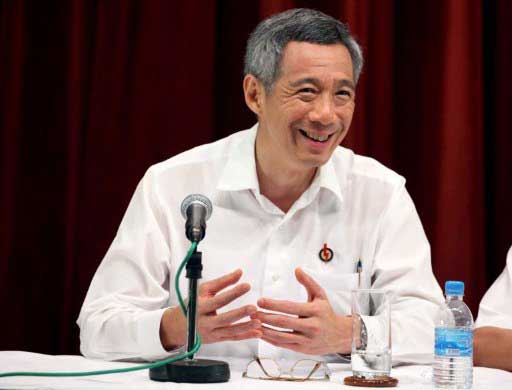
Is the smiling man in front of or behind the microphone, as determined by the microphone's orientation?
in front

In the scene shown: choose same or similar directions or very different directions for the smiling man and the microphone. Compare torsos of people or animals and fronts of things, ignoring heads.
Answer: very different directions

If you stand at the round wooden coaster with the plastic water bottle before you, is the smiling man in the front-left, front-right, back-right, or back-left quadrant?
back-left

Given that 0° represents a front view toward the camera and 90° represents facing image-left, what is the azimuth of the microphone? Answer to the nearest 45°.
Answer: approximately 180°

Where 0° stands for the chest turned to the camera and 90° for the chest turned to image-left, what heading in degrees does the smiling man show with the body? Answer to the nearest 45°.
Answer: approximately 0°

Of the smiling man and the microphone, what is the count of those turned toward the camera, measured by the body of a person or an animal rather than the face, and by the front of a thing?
1

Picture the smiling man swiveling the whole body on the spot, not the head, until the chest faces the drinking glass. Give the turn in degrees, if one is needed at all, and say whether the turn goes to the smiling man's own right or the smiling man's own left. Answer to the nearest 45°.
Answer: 0° — they already face it

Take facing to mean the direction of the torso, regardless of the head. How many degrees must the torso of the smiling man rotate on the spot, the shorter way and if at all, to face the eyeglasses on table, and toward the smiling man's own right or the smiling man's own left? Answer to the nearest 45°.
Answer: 0° — they already face it

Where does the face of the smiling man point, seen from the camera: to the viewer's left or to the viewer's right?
to the viewer's right

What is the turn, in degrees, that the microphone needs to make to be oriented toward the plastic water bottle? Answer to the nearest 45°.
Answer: approximately 90° to its right
